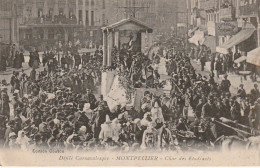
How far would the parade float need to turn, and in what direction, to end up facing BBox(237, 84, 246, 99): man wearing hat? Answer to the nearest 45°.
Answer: approximately 90° to its left

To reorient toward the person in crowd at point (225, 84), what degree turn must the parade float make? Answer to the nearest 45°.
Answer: approximately 90° to its left

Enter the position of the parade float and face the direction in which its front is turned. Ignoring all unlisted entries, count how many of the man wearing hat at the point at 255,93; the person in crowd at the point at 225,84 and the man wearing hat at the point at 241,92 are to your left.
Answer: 3

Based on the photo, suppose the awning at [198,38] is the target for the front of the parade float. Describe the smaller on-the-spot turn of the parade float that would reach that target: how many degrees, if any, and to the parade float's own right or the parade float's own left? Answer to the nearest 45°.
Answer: approximately 90° to the parade float's own left

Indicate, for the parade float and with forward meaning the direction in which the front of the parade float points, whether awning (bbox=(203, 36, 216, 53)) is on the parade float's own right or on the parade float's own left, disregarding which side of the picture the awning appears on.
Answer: on the parade float's own left

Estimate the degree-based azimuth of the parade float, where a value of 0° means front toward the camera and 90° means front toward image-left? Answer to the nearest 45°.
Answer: approximately 0°
